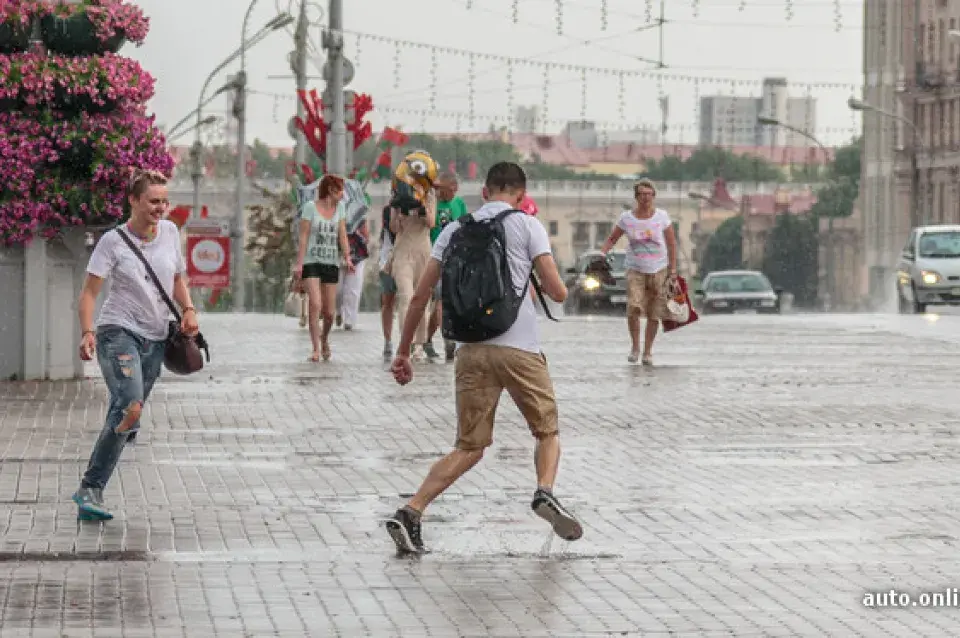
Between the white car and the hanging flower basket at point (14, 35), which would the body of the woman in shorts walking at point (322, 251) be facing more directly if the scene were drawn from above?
the hanging flower basket

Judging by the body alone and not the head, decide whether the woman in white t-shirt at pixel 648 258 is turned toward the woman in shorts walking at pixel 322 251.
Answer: no

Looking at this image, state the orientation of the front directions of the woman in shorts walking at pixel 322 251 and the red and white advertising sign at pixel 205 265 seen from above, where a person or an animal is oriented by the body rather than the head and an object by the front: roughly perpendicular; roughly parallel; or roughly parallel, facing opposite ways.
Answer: roughly parallel

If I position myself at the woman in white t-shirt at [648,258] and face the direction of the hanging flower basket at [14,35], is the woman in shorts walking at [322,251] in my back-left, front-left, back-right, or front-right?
front-right

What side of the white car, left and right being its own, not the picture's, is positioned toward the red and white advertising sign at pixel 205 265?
right

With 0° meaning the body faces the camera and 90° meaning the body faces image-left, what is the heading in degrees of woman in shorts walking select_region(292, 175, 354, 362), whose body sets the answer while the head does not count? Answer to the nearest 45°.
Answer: approximately 0°

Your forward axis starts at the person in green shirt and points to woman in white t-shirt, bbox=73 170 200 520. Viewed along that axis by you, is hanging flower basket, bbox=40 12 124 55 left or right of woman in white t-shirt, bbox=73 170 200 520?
right

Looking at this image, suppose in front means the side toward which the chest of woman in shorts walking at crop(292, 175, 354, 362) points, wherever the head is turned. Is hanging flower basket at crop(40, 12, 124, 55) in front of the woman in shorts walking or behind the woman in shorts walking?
in front

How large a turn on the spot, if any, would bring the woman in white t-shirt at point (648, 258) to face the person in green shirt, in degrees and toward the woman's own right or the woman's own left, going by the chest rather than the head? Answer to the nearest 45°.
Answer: approximately 90° to the woman's own right

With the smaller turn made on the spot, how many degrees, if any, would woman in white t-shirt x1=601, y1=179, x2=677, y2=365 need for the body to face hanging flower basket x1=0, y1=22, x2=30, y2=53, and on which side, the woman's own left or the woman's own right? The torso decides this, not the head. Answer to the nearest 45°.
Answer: approximately 45° to the woman's own right

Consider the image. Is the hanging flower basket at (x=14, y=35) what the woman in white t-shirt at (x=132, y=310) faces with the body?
no

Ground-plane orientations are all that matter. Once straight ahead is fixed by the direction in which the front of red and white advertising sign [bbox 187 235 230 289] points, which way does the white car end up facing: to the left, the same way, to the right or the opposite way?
the same way

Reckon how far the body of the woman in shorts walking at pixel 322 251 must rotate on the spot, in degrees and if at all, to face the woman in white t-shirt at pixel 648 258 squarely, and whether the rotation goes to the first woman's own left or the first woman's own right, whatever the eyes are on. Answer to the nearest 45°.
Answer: approximately 90° to the first woman's own left

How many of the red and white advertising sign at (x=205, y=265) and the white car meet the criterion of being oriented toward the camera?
2

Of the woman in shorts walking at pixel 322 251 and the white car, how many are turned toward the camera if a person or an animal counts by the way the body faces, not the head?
2

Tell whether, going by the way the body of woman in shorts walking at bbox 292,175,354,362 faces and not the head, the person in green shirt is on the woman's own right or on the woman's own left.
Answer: on the woman's own left

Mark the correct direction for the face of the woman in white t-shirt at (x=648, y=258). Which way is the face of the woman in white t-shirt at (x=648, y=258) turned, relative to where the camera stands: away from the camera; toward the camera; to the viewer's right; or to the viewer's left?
toward the camera
